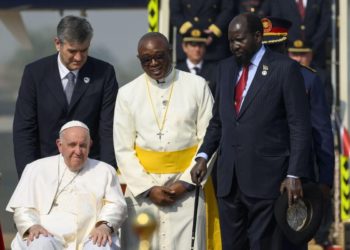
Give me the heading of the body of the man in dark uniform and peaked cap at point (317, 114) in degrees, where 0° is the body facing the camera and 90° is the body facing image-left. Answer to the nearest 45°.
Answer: approximately 45°

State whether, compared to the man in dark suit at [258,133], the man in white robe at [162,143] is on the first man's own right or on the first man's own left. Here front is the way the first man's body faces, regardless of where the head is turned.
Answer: on the first man's own right

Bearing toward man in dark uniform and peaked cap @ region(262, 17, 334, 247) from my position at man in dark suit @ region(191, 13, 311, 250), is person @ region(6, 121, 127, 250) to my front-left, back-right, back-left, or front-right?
back-left

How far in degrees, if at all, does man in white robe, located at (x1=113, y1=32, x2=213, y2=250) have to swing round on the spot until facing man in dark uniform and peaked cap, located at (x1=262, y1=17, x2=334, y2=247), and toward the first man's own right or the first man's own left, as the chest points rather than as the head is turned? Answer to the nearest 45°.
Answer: approximately 90° to the first man's own left

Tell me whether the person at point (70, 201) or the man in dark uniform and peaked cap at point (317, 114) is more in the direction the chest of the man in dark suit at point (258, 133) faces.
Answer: the person

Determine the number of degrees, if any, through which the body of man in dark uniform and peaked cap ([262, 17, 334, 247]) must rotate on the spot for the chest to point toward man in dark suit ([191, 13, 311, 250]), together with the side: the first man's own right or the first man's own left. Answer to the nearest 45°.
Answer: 0° — they already face them

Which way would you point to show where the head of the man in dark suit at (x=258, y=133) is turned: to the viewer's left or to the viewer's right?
to the viewer's left

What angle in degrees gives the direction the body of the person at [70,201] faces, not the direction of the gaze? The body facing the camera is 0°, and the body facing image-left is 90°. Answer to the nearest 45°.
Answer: approximately 0°

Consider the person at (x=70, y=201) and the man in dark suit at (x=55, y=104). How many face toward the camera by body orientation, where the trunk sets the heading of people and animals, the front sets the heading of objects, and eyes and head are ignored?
2
